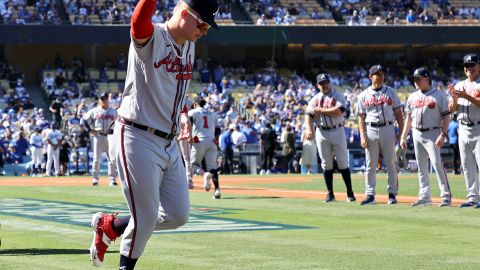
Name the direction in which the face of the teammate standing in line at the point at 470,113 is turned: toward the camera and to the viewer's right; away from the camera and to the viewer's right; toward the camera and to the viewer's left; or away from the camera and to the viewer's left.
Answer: toward the camera and to the viewer's left

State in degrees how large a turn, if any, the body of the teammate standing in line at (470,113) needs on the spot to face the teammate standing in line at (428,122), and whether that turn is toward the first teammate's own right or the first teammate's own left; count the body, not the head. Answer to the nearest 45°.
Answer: approximately 90° to the first teammate's own right

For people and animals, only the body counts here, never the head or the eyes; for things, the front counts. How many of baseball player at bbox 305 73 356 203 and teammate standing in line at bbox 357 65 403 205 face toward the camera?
2

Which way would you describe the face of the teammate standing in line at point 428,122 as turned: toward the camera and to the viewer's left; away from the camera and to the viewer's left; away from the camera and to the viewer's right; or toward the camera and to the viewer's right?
toward the camera and to the viewer's left

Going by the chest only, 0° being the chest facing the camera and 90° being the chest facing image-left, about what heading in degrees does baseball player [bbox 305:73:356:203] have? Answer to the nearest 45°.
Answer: approximately 0°

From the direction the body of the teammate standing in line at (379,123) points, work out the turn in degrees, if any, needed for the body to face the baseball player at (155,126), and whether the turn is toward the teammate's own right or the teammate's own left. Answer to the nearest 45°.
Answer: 0° — they already face them

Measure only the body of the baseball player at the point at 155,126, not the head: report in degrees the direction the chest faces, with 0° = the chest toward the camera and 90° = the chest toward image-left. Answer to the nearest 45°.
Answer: approximately 315°

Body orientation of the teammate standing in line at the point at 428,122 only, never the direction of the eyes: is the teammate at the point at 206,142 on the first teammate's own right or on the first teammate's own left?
on the first teammate's own right
